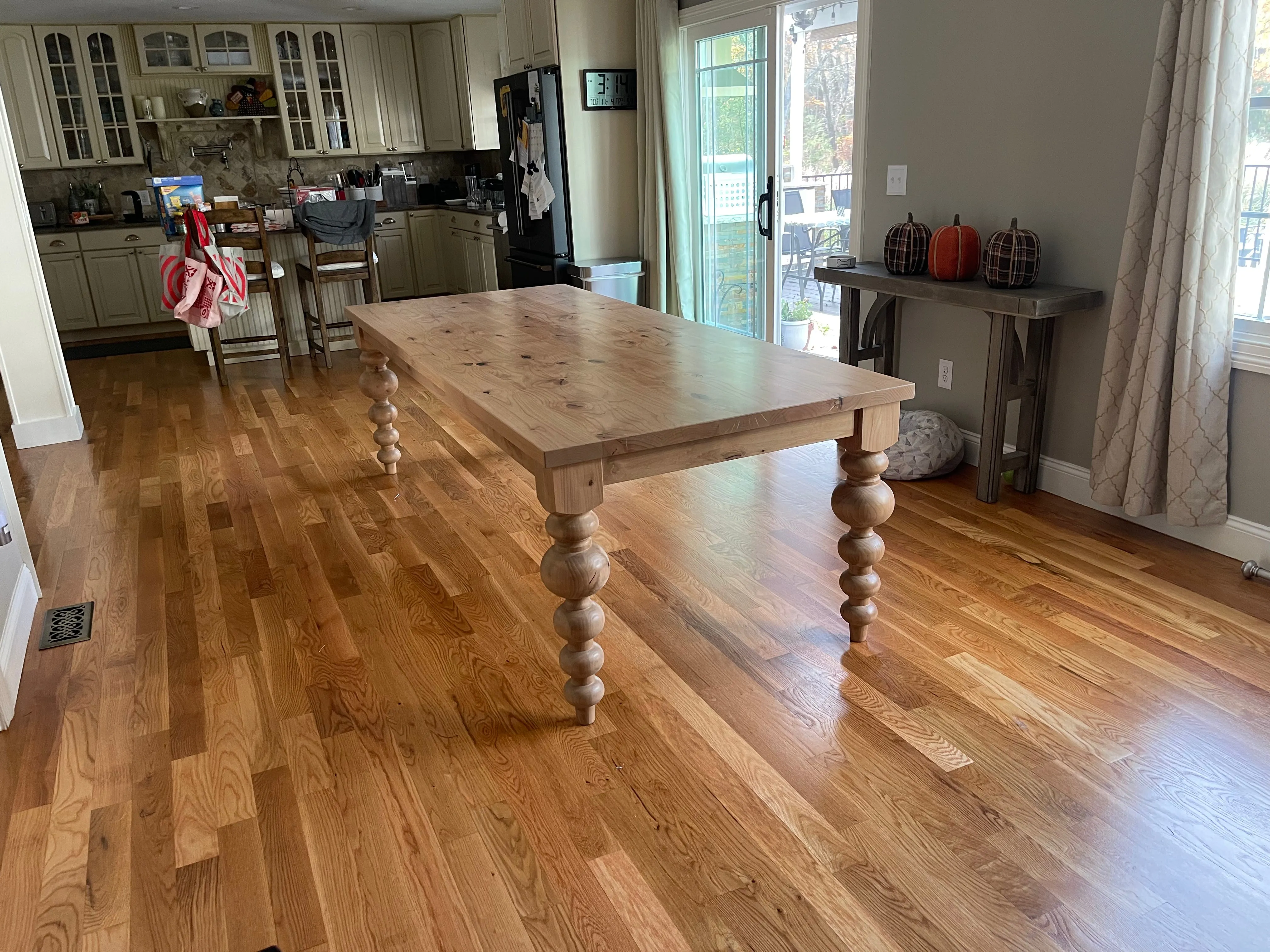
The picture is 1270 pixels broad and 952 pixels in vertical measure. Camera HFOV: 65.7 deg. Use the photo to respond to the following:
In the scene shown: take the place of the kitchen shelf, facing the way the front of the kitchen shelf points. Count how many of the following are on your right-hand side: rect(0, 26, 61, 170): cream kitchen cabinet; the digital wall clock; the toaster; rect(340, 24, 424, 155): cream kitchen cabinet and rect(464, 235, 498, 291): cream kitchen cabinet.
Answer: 2

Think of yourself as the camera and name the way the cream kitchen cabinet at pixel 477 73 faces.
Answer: facing the viewer and to the left of the viewer

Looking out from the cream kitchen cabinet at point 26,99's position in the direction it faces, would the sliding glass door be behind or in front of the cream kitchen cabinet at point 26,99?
in front

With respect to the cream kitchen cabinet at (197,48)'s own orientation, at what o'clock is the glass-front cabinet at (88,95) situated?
The glass-front cabinet is roughly at 3 o'clock from the cream kitchen cabinet.

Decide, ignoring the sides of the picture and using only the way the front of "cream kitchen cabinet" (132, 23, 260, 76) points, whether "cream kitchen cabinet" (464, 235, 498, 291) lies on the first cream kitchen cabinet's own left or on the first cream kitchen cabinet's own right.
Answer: on the first cream kitchen cabinet's own left

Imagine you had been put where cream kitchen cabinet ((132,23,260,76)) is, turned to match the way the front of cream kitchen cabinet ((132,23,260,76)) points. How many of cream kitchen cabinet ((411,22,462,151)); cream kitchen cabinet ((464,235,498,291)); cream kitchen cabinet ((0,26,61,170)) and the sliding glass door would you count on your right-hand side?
1

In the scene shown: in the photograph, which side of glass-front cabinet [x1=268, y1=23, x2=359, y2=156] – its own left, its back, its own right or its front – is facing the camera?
front

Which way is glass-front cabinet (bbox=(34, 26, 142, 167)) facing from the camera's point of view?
toward the camera

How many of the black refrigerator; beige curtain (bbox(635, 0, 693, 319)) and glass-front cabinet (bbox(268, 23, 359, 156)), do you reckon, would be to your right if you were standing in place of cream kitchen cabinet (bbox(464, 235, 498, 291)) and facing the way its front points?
1

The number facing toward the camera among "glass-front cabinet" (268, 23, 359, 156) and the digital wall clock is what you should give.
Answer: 2
